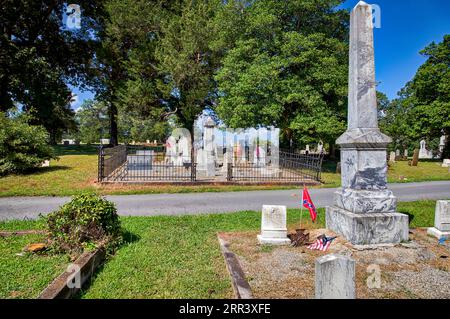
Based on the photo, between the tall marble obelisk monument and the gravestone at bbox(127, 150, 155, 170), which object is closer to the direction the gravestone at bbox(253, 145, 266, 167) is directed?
the tall marble obelisk monument

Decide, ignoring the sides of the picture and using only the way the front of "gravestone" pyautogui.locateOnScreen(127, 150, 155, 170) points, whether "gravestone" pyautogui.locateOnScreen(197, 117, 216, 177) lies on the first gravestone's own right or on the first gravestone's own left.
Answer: on the first gravestone's own left

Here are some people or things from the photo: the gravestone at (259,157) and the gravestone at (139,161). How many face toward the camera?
2

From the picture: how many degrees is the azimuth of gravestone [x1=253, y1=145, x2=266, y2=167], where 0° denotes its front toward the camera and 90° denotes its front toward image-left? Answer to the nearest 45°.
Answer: approximately 0°

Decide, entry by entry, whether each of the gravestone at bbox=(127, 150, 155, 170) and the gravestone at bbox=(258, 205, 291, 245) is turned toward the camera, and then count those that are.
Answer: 2

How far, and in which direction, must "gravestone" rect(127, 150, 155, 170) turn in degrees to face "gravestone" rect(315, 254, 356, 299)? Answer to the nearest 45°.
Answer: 0° — it already faces it

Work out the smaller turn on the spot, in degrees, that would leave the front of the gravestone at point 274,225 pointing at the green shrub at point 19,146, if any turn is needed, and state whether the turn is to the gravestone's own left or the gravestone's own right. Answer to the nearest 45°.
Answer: approximately 135° to the gravestone's own right

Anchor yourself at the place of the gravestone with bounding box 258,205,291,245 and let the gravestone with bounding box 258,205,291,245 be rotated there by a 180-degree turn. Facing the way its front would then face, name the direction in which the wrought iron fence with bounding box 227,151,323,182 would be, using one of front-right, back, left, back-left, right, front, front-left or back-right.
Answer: front

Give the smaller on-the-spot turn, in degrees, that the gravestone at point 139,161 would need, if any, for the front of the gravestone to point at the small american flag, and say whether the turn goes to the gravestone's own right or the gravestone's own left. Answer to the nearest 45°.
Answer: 0° — it already faces it
